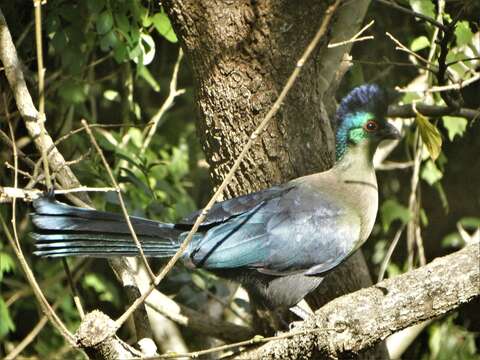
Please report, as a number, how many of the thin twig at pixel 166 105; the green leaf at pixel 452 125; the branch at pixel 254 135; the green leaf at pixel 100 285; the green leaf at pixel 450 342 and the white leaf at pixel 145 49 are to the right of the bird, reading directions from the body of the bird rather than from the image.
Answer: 1

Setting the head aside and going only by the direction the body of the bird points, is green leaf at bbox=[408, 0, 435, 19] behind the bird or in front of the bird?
in front

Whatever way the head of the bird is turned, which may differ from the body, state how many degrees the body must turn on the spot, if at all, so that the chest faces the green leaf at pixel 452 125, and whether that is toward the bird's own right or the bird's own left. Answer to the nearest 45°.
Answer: approximately 45° to the bird's own left

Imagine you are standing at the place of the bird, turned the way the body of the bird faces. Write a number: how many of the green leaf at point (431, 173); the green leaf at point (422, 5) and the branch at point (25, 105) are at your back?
1

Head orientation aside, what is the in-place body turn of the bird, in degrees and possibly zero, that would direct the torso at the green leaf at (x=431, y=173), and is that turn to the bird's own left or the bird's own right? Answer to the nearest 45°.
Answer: approximately 45° to the bird's own left

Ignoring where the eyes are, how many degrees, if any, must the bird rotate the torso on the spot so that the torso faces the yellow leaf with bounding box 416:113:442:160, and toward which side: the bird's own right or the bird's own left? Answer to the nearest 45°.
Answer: approximately 45° to the bird's own right

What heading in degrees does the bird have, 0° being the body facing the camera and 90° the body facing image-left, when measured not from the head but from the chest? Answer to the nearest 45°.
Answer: approximately 270°

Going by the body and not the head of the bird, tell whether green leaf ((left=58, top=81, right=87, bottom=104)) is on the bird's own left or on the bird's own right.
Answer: on the bird's own left

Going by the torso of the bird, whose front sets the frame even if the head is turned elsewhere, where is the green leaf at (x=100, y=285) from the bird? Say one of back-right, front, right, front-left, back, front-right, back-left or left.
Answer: back-left
